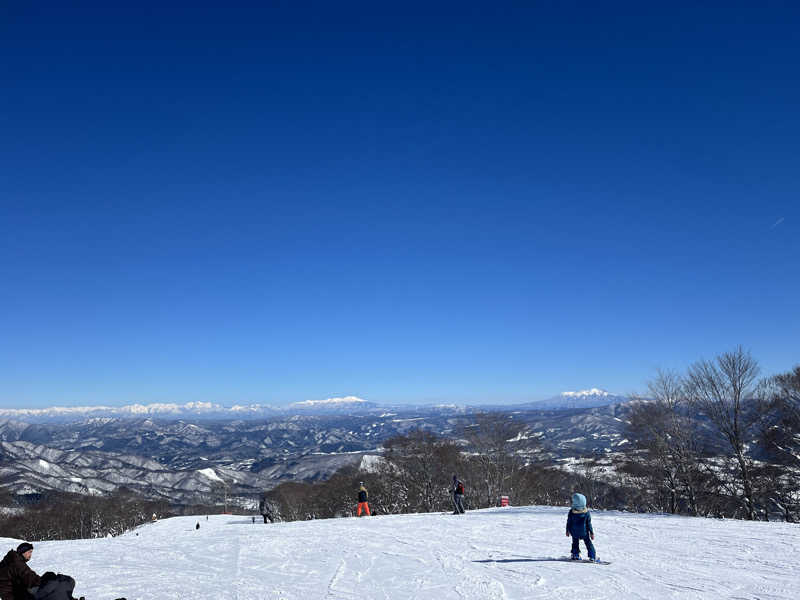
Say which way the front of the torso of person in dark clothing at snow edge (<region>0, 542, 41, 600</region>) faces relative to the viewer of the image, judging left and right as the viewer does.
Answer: facing to the right of the viewer

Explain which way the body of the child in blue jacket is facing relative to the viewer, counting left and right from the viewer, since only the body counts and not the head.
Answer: facing away from the viewer

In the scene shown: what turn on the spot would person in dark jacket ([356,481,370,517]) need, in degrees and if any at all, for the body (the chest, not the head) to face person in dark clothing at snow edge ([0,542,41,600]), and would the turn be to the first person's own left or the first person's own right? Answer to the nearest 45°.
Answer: approximately 180°

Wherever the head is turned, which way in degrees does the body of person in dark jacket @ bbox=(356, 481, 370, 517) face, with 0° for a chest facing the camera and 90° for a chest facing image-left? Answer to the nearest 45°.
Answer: approximately 180°

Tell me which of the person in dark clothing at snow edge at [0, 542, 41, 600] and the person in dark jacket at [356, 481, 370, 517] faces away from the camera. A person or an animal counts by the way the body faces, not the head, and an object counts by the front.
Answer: the person in dark jacket at [356, 481, 370, 517]

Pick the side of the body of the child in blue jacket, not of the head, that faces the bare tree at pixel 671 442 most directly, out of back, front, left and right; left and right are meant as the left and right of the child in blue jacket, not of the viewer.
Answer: front

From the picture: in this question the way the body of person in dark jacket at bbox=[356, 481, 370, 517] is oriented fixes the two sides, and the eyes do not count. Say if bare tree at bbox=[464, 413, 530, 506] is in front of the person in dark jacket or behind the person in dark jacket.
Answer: in front

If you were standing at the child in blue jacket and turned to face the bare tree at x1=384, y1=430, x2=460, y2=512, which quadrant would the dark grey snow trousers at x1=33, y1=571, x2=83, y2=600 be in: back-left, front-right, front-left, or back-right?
back-left

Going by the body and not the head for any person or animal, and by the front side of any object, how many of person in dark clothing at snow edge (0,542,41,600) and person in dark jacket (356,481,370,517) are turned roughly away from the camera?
1

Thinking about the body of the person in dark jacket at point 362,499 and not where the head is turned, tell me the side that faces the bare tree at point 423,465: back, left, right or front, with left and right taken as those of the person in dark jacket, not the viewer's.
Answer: front

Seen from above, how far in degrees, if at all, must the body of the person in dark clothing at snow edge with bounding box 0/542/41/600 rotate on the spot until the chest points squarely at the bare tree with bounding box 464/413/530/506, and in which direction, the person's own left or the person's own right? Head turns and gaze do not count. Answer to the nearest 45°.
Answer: approximately 45° to the person's own left
